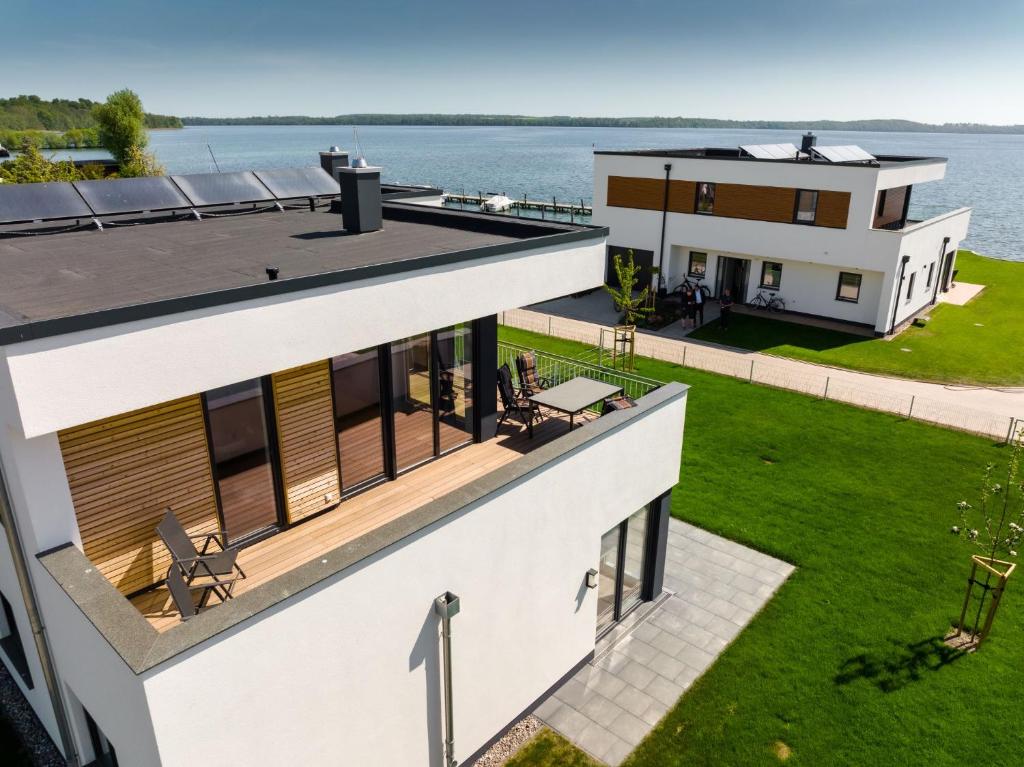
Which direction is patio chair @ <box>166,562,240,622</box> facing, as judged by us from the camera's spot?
facing away from the viewer and to the right of the viewer

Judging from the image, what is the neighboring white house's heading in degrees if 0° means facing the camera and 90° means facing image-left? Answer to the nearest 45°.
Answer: approximately 45°

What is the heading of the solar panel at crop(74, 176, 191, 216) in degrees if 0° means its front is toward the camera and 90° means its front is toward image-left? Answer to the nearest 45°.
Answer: approximately 315°

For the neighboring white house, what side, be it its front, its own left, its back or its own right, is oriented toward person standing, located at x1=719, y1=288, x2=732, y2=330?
front

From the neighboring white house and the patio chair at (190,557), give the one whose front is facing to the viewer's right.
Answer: the patio chair

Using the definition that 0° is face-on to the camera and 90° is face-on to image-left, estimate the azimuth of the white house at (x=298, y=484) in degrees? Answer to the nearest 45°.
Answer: approximately 315°

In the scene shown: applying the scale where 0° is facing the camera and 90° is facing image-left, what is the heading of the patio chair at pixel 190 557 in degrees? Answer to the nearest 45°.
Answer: approximately 270°

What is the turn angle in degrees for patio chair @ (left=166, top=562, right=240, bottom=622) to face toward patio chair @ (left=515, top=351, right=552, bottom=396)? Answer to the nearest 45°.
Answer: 0° — it already faces it

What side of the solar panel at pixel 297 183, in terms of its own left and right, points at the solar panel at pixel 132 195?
right

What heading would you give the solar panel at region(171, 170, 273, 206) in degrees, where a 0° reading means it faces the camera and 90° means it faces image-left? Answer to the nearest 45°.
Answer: approximately 315°

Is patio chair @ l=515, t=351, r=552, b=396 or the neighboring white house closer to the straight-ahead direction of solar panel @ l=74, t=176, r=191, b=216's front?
the patio chair
